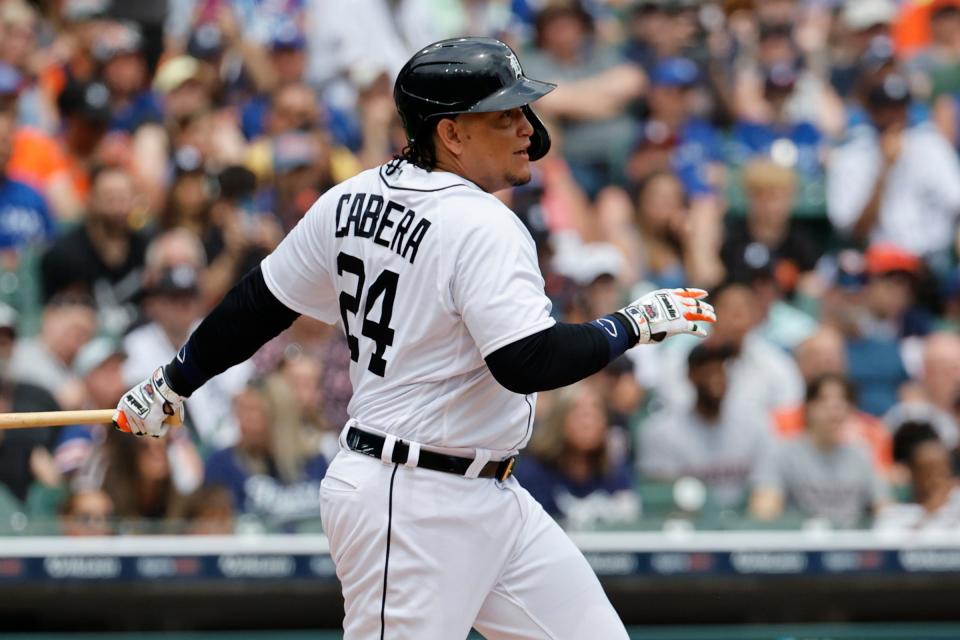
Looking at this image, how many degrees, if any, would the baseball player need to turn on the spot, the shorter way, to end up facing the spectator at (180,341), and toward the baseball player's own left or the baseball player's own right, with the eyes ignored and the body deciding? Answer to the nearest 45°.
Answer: approximately 45° to the baseball player's own left

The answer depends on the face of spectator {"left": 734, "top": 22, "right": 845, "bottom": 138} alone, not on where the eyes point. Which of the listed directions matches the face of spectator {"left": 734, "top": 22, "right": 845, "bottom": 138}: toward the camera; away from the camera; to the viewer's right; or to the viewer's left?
toward the camera

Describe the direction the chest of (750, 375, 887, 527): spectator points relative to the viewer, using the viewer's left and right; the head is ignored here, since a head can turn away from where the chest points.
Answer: facing the viewer

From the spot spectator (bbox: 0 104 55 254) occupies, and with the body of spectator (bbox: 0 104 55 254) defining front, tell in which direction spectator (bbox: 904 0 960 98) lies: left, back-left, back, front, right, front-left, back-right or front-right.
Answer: left

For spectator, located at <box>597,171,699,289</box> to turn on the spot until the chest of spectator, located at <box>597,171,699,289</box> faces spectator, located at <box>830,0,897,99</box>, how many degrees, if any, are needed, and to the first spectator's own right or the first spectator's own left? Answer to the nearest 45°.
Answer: approximately 135° to the first spectator's own left

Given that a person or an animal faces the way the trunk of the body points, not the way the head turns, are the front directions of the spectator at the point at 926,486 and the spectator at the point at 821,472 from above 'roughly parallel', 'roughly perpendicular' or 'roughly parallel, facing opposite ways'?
roughly parallel

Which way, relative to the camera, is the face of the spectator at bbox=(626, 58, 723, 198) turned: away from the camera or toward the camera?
toward the camera

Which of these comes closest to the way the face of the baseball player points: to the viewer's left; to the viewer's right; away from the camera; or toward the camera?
to the viewer's right

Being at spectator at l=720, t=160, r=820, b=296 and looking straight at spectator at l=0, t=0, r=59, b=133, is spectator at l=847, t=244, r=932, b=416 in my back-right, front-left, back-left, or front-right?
back-left

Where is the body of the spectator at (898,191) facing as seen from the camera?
toward the camera

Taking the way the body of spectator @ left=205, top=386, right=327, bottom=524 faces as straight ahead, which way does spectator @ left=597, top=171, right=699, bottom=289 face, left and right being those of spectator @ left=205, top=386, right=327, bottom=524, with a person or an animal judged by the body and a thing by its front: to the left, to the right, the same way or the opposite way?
the same way

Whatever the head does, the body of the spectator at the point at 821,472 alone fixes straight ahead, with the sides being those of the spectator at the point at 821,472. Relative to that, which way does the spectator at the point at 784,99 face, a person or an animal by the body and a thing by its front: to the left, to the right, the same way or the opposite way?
the same way

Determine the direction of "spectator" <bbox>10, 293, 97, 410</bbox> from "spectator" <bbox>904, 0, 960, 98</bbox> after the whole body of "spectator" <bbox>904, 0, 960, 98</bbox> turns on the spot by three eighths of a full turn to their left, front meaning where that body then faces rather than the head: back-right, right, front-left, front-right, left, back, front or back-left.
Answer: back

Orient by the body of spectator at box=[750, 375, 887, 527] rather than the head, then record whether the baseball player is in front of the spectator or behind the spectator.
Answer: in front

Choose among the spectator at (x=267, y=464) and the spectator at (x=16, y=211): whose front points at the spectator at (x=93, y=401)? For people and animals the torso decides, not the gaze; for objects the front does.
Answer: the spectator at (x=16, y=211)

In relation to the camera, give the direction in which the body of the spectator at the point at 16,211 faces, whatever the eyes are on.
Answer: toward the camera
